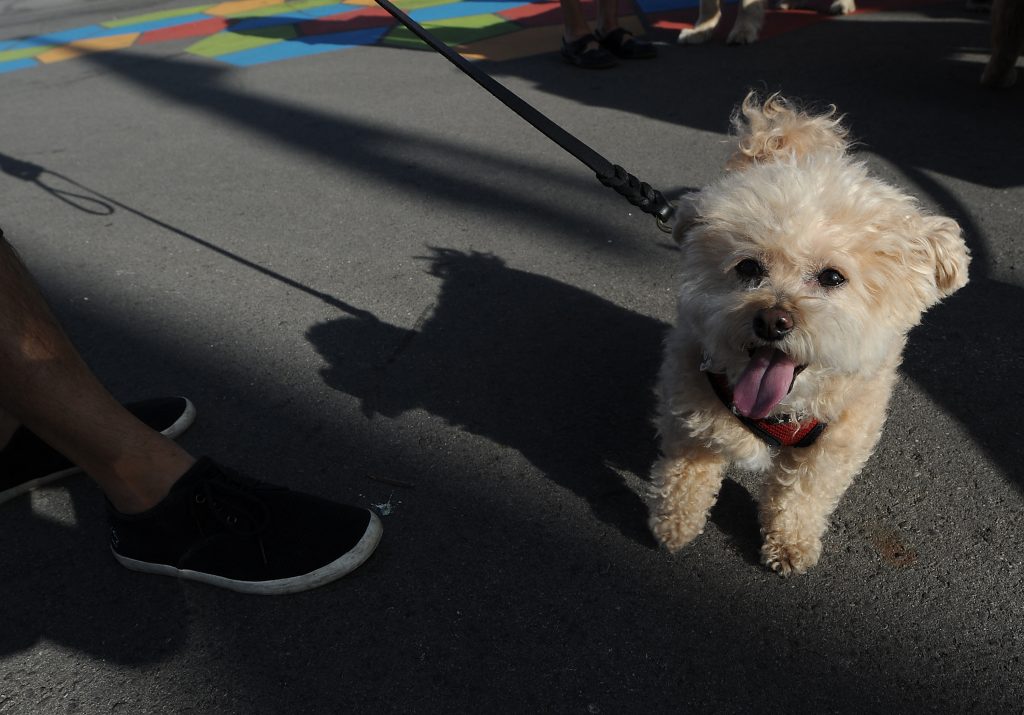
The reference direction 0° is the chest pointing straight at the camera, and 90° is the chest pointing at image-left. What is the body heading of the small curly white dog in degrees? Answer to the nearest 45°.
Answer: approximately 0°
